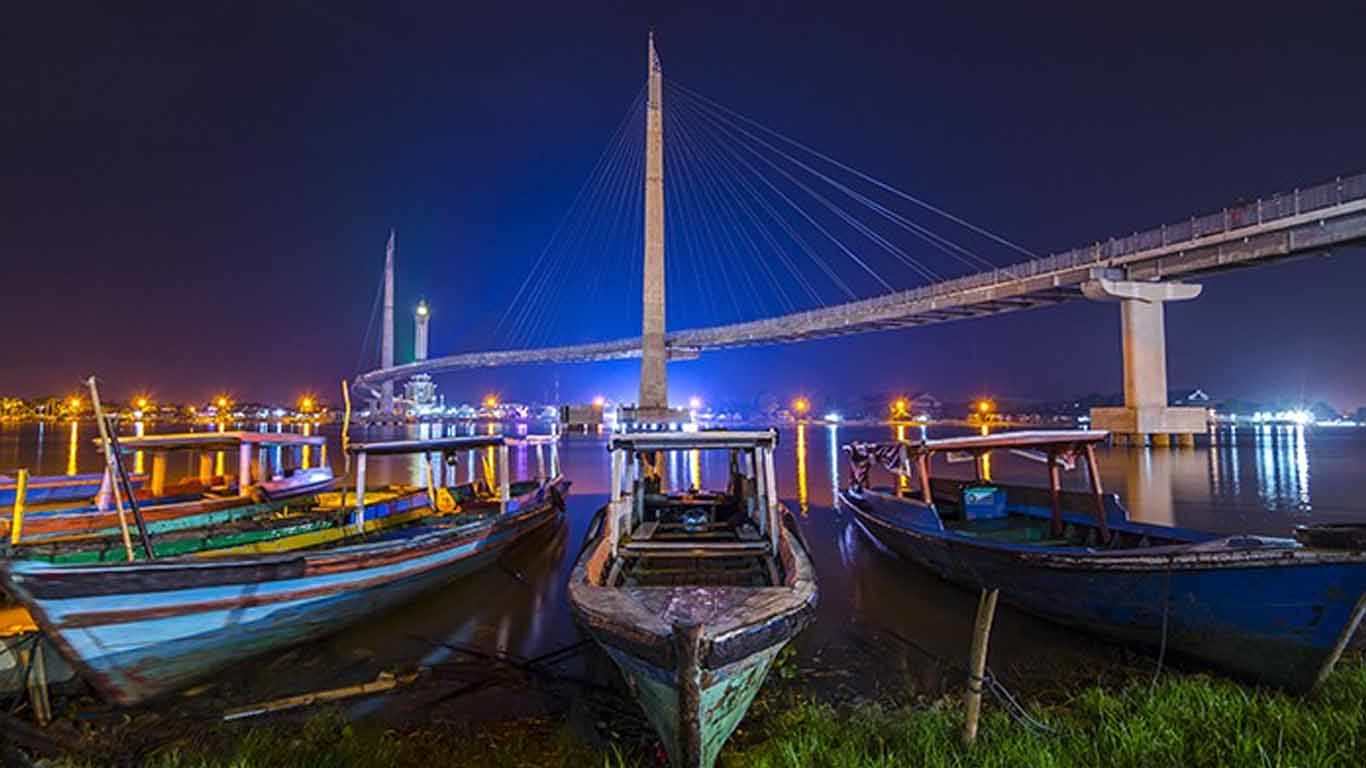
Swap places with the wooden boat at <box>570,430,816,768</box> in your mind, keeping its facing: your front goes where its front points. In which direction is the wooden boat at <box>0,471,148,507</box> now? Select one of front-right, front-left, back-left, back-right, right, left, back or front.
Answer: back-right

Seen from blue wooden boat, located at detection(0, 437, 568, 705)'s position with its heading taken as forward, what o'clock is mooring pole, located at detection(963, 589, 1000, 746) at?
The mooring pole is roughly at 9 o'clock from the blue wooden boat.

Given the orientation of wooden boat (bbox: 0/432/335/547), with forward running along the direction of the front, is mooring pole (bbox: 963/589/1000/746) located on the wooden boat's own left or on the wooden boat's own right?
on the wooden boat's own left

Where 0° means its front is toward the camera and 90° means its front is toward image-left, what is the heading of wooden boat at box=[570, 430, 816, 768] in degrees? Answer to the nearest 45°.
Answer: approximately 0°

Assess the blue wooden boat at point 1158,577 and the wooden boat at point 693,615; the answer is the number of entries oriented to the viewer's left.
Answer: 0

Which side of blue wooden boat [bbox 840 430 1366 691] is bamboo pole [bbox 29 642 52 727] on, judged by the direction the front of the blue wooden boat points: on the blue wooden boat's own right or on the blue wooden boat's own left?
on the blue wooden boat's own right
